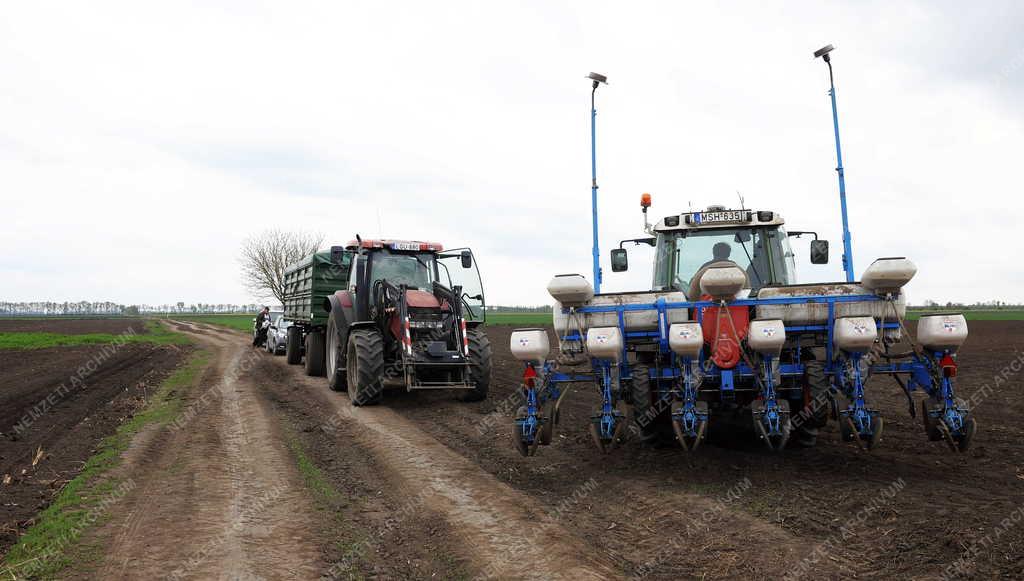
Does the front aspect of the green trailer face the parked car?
no

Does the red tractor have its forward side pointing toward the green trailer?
no

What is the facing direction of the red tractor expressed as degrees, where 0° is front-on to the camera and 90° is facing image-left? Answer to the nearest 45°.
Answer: approximately 0°

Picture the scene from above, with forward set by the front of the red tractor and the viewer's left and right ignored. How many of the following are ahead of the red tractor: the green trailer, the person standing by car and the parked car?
0

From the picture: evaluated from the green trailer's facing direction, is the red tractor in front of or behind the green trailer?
in front

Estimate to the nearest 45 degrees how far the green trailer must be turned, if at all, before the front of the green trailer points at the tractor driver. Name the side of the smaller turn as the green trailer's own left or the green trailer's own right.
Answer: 0° — it already faces them

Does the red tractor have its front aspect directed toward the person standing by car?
no

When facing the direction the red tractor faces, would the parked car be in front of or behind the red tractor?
behind

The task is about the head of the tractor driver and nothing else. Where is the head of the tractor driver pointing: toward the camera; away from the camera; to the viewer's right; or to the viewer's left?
away from the camera

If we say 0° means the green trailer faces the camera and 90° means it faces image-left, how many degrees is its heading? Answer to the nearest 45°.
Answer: approximately 315°
